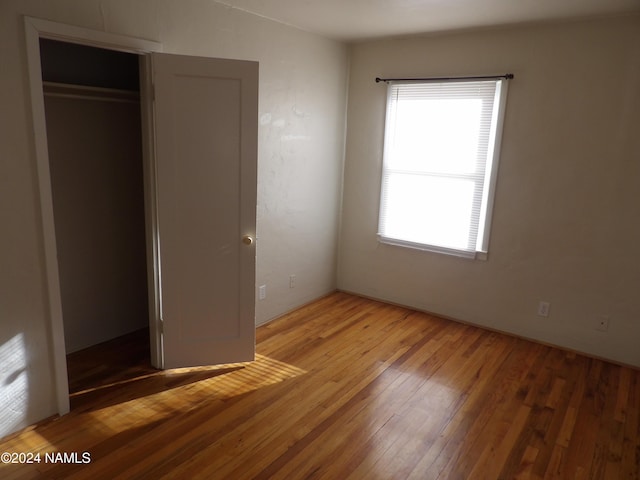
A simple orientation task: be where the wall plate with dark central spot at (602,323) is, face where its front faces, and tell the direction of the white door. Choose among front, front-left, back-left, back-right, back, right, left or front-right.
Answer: front-right

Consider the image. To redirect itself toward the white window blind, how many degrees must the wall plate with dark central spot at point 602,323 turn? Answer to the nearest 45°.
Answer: approximately 90° to its right

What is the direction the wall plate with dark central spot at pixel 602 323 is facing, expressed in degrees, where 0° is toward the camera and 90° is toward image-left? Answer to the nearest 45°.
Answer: approximately 0°

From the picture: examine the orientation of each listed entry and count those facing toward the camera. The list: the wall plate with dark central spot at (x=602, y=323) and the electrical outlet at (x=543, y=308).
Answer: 2

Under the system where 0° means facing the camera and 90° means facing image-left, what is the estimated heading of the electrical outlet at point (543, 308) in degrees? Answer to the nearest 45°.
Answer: approximately 0°
